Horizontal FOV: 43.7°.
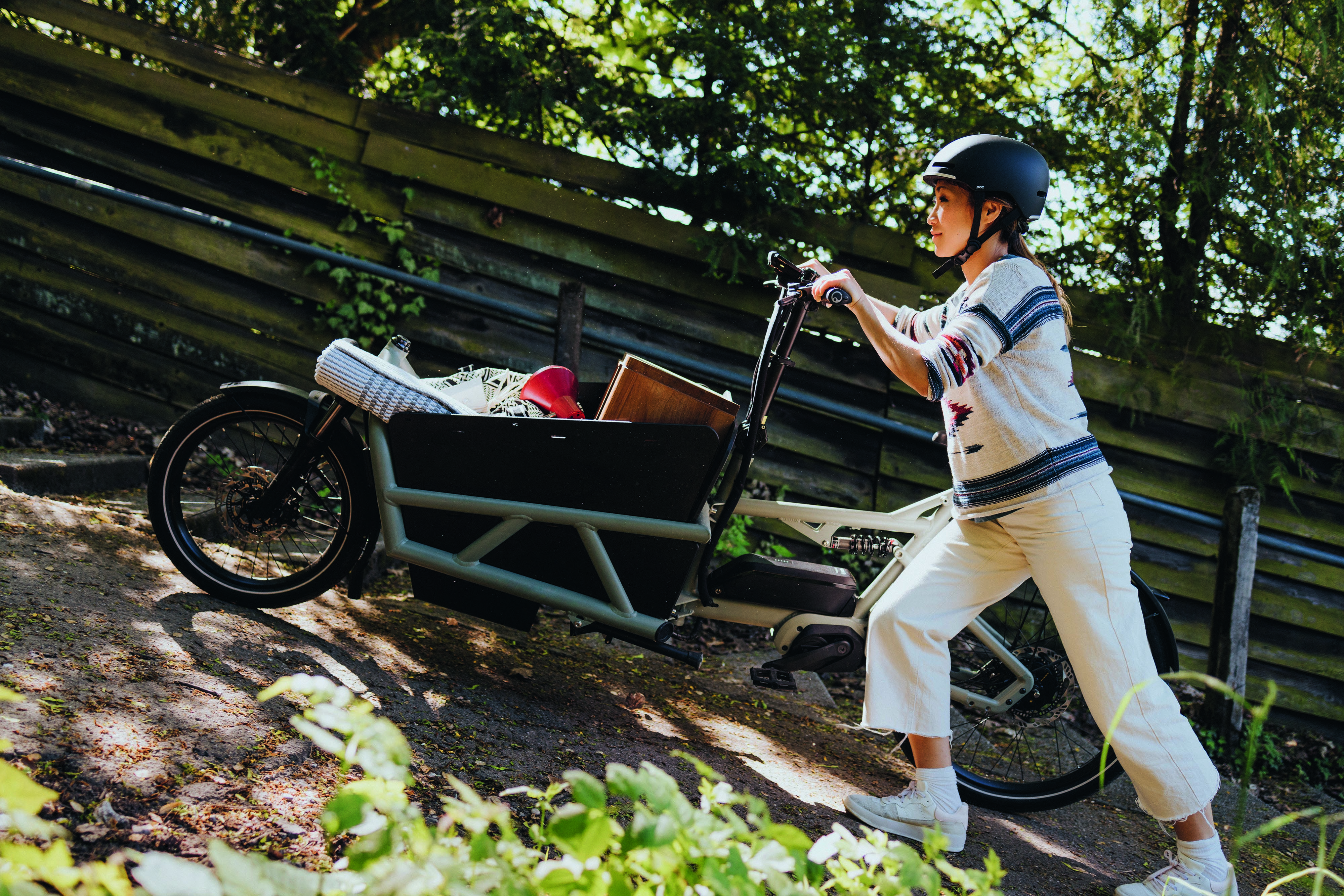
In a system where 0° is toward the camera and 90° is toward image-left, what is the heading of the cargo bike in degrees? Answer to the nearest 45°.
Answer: approximately 90°

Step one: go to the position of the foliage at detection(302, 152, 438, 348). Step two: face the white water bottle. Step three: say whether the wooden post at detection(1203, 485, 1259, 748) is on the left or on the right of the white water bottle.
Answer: left

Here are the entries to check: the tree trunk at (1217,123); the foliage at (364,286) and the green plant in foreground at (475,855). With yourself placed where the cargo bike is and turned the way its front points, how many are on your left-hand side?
1

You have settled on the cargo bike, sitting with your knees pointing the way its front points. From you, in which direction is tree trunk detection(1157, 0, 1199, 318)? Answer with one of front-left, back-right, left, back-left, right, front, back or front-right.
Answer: back-right

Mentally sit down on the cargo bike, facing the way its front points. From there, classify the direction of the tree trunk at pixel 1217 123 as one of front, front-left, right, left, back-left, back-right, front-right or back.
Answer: back-right

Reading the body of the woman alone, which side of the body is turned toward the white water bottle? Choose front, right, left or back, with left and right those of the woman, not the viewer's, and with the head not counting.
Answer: front

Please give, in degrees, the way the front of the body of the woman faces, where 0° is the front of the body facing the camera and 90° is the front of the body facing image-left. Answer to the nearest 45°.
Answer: approximately 90°

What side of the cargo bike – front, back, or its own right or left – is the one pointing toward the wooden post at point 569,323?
right

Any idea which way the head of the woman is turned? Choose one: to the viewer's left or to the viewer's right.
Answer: to the viewer's left

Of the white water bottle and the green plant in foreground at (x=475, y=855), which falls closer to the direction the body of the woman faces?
the white water bottle

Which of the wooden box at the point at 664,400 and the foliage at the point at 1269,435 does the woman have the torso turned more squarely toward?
the wooden box

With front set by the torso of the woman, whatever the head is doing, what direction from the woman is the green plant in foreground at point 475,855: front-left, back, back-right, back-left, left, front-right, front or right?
left
